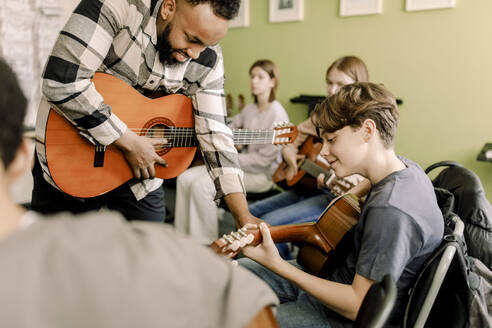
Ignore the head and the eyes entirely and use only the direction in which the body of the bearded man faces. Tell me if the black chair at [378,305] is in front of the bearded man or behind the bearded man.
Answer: in front

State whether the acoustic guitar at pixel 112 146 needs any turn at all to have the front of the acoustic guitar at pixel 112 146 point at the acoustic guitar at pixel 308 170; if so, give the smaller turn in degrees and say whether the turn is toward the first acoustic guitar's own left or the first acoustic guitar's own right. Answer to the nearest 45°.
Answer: approximately 135° to the first acoustic guitar's own left

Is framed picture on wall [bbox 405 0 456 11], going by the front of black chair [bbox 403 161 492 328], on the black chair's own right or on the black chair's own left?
on the black chair's own right

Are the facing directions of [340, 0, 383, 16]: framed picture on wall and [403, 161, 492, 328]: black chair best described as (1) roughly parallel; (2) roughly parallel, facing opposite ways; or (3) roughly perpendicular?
roughly perpendicular

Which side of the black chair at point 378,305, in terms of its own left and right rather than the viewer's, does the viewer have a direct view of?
left

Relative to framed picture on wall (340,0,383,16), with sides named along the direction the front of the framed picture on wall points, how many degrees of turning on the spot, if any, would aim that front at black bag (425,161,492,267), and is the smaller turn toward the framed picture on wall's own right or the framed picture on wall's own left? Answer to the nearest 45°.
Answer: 0° — it already faces it

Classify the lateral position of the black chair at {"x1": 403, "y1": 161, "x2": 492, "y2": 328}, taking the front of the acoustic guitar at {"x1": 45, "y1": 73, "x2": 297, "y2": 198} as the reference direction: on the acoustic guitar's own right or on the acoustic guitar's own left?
on the acoustic guitar's own left

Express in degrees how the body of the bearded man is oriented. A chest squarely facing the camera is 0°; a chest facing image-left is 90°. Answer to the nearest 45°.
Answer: approximately 315°

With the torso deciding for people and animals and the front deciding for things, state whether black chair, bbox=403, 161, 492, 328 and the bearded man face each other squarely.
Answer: yes

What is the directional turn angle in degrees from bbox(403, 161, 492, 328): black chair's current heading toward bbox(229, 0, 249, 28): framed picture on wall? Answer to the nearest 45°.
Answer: approximately 45° to its right

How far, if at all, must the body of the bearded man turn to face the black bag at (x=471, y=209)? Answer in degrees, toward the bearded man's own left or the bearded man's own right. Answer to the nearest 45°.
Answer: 0° — they already face it

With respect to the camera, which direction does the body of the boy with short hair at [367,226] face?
to the viewer's left
